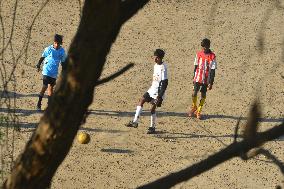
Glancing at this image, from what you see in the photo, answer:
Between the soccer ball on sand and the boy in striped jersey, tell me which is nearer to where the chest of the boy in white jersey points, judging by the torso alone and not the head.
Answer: the soccer ball on sand

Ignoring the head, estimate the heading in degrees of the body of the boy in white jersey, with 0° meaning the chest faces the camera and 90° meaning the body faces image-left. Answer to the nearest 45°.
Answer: approximately 45°

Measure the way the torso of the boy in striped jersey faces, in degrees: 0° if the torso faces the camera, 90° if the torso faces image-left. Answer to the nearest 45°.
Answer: approximately 45°

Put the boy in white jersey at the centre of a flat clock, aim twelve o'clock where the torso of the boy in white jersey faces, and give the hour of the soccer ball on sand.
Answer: The soccer ball on sand is roughly at 1 o'clock from the boy in white jersey.

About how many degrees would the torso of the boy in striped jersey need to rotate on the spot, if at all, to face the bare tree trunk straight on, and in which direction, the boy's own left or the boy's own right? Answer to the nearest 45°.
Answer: approximately 45° to the boy's own left
